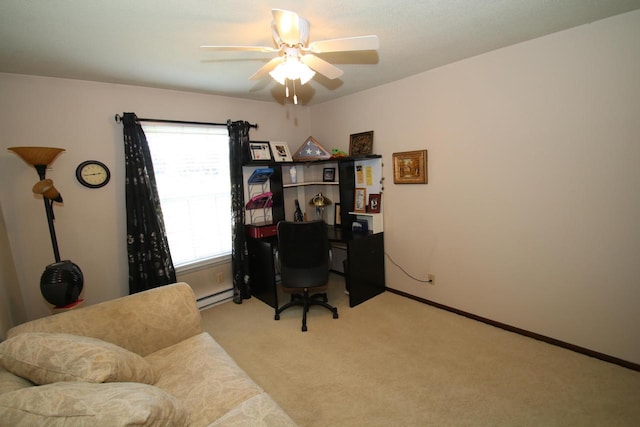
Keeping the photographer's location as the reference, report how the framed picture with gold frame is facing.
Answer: facing the viewer and to the left of the viewer

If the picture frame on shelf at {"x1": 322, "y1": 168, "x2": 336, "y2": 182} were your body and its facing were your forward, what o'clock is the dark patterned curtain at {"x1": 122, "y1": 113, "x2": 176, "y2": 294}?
The dark patterned curtain is roughly at 2 o'clock from the picture frame on shelf.

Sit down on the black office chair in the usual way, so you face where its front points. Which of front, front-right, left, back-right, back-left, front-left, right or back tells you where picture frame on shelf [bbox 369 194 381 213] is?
front-right

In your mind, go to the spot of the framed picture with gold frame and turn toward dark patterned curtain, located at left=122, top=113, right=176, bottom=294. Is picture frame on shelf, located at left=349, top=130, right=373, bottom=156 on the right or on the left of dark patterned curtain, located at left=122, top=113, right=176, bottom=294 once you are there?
right

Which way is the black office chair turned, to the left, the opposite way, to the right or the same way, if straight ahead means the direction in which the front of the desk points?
the opposite way

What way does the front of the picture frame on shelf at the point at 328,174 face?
toward the camera

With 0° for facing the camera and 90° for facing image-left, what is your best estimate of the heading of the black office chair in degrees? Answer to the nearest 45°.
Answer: approximately 180°

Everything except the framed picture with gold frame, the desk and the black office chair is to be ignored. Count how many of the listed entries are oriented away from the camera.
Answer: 1

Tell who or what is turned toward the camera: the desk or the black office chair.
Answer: the desk

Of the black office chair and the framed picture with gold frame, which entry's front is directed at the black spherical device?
the framed picture with gold frame

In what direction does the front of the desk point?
toward the camera

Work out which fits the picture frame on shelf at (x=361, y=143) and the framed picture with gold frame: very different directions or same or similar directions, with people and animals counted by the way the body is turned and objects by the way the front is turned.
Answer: same or similar directions

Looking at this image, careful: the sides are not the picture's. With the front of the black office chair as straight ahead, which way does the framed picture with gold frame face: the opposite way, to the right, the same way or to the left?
to the left

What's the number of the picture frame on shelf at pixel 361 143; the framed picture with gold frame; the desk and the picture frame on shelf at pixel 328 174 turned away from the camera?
0
